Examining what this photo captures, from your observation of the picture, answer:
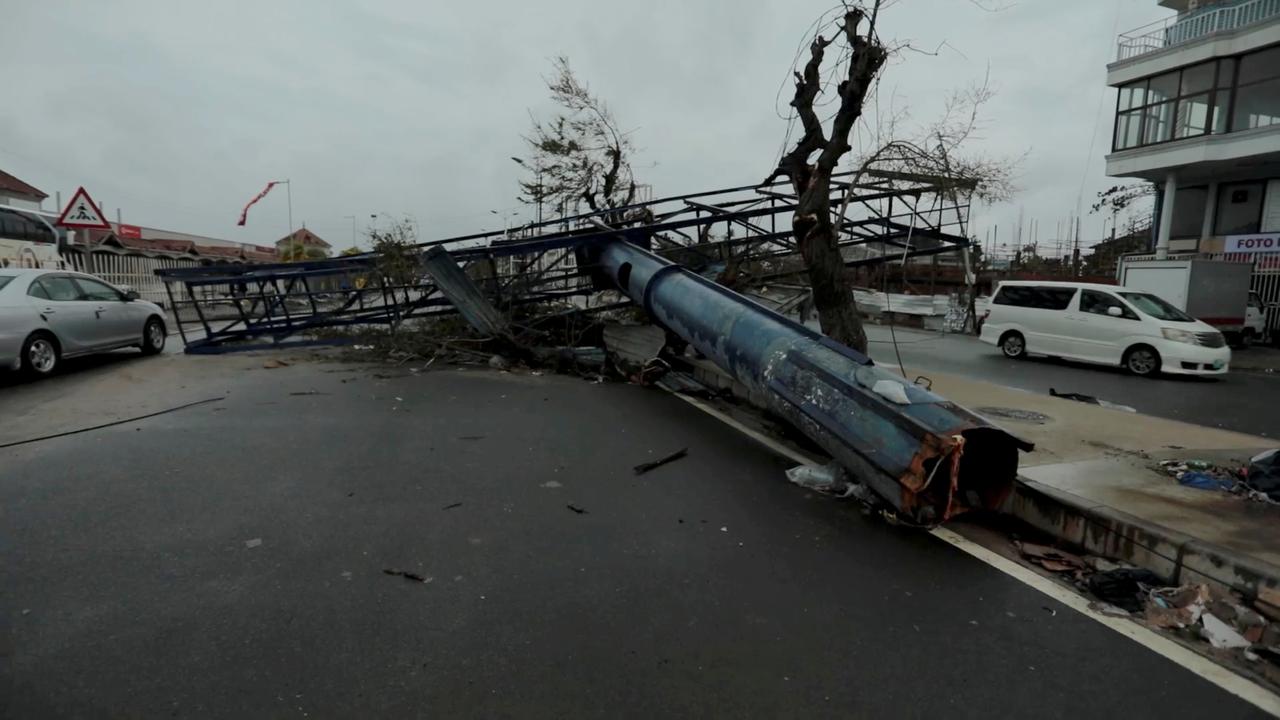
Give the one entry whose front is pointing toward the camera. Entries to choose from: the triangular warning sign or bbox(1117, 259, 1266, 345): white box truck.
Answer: the triangular warning sign

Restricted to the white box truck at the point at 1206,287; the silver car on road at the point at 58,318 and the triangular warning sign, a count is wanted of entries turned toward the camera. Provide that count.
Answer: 1

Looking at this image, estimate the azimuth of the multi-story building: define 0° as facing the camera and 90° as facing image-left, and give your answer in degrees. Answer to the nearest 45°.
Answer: approximately 45°

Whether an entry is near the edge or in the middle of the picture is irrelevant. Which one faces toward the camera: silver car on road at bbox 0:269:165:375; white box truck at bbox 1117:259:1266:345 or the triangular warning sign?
the triangular warning sign

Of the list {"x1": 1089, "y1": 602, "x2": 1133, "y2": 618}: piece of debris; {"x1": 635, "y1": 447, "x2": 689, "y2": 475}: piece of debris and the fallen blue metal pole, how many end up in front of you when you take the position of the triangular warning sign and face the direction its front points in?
3

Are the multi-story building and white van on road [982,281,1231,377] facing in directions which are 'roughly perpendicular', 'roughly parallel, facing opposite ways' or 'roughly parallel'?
roughly perpendicular

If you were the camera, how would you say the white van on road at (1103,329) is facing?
facing the viewer and to the right of the viewer

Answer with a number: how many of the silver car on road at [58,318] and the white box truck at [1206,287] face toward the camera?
0

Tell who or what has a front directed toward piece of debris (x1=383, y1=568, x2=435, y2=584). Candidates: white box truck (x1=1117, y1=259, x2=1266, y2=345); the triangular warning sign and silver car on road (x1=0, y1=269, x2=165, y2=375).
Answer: the triangular warning sign

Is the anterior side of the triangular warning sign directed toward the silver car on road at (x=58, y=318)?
yes

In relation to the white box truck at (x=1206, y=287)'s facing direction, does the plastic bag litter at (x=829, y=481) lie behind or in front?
behind

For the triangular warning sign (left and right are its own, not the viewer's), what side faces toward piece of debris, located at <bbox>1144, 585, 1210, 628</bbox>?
front

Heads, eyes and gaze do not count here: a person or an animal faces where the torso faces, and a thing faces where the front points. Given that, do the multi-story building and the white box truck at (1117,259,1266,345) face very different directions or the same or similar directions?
very different directions

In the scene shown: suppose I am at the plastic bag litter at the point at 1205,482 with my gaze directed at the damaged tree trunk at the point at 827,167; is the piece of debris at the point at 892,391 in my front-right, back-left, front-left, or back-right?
front-left

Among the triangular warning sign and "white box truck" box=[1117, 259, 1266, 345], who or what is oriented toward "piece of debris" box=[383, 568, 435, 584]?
the triangular warning sign

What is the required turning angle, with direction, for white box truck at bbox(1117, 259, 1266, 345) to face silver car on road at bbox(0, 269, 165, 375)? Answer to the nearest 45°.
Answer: approximately 180°

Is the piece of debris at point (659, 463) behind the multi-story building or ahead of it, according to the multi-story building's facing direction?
ahead

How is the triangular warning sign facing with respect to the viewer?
toward the camera
